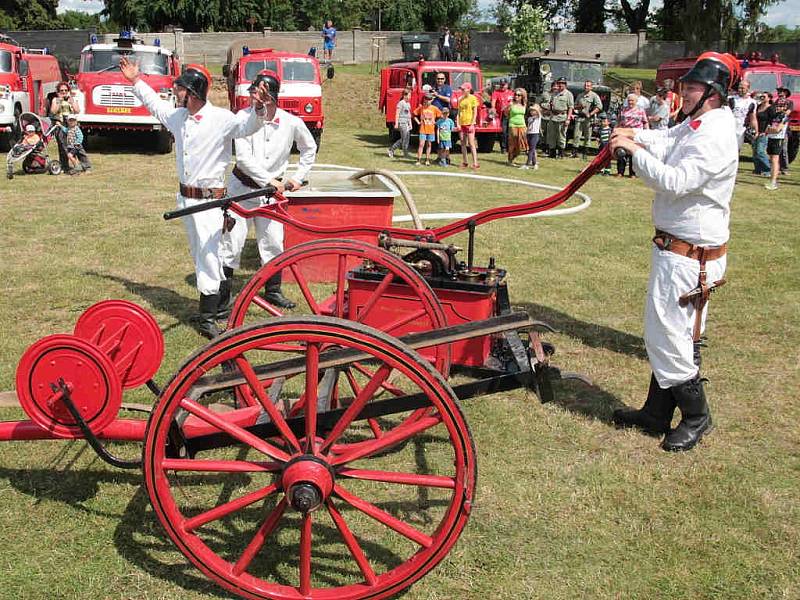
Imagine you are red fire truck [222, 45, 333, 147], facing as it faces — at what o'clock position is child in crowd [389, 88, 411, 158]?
The child in crowd is roughly at 10 o'clock from the red fire truck.

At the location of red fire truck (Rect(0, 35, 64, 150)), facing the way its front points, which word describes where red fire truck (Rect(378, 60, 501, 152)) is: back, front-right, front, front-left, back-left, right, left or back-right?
back-left

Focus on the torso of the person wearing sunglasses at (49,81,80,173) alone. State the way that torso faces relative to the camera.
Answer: toward the camera

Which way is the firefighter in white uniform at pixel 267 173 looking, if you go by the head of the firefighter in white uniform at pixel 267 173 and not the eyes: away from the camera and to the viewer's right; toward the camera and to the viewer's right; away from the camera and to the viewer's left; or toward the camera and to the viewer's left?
toward the camera and to the viewer's left

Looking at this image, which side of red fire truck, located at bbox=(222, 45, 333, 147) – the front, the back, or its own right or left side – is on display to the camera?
front

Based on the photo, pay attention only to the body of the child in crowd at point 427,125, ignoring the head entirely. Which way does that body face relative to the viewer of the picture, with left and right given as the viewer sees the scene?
facing the viewer

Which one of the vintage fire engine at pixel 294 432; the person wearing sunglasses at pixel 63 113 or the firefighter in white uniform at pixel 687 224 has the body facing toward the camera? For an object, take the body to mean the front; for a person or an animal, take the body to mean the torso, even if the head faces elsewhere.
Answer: the person wearing sunglasses

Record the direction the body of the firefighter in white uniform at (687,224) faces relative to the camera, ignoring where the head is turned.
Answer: to the viewer's left

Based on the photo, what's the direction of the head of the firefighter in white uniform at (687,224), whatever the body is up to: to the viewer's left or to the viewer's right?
to the viewer's left

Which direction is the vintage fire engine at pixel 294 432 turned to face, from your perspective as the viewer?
facing to the left of the viewer

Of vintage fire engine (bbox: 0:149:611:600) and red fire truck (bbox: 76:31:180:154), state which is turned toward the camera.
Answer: the red fire truck

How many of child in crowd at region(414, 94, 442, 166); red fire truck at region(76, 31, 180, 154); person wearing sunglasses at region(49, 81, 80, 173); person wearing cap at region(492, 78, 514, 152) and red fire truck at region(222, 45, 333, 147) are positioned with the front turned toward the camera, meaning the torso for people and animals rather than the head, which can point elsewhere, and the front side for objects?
5

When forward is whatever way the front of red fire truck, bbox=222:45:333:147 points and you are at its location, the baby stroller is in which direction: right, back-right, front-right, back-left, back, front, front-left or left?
front-right

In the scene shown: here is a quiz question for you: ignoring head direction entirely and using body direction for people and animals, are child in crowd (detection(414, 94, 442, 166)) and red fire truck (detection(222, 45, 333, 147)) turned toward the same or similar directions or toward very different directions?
same or similar directions

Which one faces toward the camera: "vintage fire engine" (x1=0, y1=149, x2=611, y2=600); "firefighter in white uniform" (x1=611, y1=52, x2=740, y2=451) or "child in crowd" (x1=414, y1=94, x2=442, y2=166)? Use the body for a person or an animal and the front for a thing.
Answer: the child in crowd
